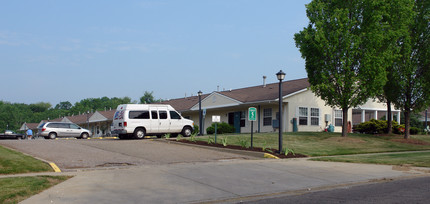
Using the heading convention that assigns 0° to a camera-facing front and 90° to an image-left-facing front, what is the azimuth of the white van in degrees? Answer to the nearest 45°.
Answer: approximately 225°

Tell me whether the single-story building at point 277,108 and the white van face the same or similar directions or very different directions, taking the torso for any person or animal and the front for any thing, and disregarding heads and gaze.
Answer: very different directions

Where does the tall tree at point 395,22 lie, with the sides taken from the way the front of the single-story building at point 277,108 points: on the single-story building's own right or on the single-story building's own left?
on the single-story building's own left

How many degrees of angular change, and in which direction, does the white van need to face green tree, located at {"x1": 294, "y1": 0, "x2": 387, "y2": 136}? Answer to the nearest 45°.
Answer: approximately 45° to its right

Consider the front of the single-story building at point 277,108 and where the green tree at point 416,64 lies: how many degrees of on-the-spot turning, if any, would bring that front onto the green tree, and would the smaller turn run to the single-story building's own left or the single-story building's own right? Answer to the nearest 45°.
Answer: approximately 90° to the single-story building's own left

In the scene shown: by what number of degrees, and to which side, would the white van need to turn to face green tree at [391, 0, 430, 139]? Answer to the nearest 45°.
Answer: approximately 45° to its right

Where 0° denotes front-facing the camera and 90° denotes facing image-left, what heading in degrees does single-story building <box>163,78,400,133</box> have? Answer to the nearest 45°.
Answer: approximately 45°
